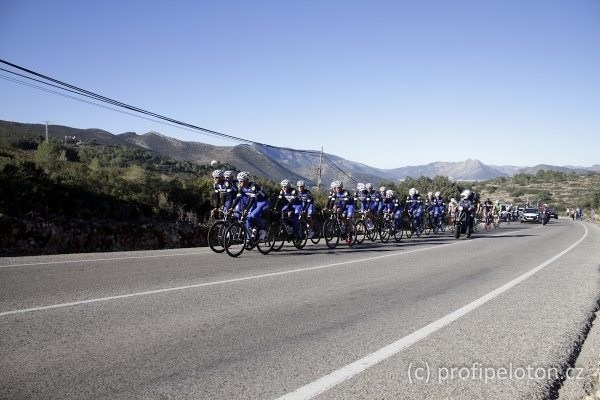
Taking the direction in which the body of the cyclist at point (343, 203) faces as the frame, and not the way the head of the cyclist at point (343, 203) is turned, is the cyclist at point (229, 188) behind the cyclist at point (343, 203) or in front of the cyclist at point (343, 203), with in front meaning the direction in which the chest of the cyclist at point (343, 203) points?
in front

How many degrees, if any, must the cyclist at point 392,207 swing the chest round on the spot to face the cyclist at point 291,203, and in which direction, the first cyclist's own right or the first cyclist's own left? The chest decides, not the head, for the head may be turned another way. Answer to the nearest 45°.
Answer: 0° — they already face them

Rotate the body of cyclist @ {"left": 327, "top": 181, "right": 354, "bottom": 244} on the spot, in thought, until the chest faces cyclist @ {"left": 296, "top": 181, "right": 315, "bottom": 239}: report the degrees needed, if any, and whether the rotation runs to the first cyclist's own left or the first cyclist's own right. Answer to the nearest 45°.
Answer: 0° — they already face them

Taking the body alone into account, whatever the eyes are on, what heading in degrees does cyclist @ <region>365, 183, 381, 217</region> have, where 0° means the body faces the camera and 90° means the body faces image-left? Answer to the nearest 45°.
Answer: approximately 45°

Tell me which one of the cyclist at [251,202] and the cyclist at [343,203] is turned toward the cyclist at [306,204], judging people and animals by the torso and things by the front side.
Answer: the cyclist at [343,203]

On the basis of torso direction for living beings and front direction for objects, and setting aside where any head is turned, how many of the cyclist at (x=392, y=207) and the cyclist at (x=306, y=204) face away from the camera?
0

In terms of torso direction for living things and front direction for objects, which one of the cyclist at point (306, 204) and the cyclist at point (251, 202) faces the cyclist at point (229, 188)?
the cyclist at point (306, 204)

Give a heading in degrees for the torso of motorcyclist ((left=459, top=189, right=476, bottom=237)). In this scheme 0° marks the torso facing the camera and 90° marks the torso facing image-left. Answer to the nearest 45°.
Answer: approximately 0°

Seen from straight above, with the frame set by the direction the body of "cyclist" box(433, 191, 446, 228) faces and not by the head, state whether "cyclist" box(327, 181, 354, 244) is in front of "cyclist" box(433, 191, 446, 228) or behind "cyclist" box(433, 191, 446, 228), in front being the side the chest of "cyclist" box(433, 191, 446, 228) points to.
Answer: in front

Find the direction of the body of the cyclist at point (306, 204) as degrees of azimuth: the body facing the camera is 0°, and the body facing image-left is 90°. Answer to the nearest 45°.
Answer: approximately 45°

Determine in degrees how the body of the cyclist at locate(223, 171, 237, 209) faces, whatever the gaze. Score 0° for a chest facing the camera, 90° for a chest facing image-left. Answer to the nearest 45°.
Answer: approximately 45°

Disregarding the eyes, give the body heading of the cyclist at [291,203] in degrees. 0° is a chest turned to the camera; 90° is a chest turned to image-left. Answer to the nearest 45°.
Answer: approximately 45°

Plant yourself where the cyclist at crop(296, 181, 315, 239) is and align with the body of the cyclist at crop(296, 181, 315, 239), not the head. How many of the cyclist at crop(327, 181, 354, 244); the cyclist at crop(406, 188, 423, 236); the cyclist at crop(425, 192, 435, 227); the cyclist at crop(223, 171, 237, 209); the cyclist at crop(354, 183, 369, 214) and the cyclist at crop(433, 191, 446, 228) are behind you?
5

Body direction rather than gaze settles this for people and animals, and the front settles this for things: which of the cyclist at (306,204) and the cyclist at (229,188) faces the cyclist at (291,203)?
the cyclist at (306,204)

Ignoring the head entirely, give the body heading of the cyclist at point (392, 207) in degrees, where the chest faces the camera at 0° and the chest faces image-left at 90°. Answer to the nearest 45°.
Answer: approximately 45°

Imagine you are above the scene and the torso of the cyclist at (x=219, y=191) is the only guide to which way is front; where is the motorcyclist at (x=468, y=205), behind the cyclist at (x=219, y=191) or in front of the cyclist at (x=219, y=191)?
behind
